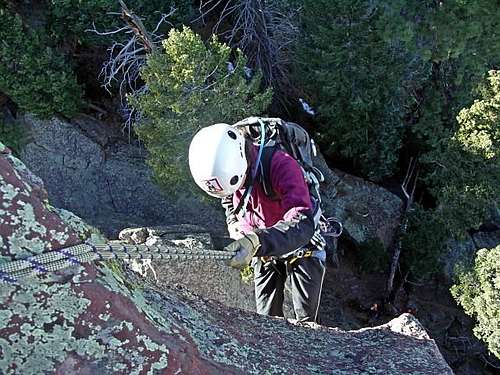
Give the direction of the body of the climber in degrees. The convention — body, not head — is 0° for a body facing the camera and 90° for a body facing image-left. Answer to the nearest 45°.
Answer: approximately 45°

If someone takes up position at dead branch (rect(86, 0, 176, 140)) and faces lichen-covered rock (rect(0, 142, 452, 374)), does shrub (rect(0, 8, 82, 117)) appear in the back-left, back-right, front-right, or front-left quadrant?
back-right

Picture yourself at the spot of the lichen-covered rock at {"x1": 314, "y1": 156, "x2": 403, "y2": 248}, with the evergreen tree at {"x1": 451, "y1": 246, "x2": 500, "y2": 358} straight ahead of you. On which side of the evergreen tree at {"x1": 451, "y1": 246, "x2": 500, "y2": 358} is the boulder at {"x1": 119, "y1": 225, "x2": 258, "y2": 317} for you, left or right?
right

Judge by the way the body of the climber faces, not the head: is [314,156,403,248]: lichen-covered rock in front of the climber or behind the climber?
behind

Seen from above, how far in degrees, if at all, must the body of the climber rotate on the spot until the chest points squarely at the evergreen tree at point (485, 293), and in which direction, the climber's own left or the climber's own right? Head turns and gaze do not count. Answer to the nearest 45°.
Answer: approximately 180°

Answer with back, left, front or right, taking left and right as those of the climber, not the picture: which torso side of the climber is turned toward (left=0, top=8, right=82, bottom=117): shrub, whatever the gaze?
right

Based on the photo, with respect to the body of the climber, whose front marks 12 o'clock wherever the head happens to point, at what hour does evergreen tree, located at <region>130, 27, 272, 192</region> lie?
The evergreen tree is roughly at 4 o'clock from the climber.

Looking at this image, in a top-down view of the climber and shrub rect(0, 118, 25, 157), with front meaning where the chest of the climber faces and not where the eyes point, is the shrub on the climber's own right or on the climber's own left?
on the climber's own right
